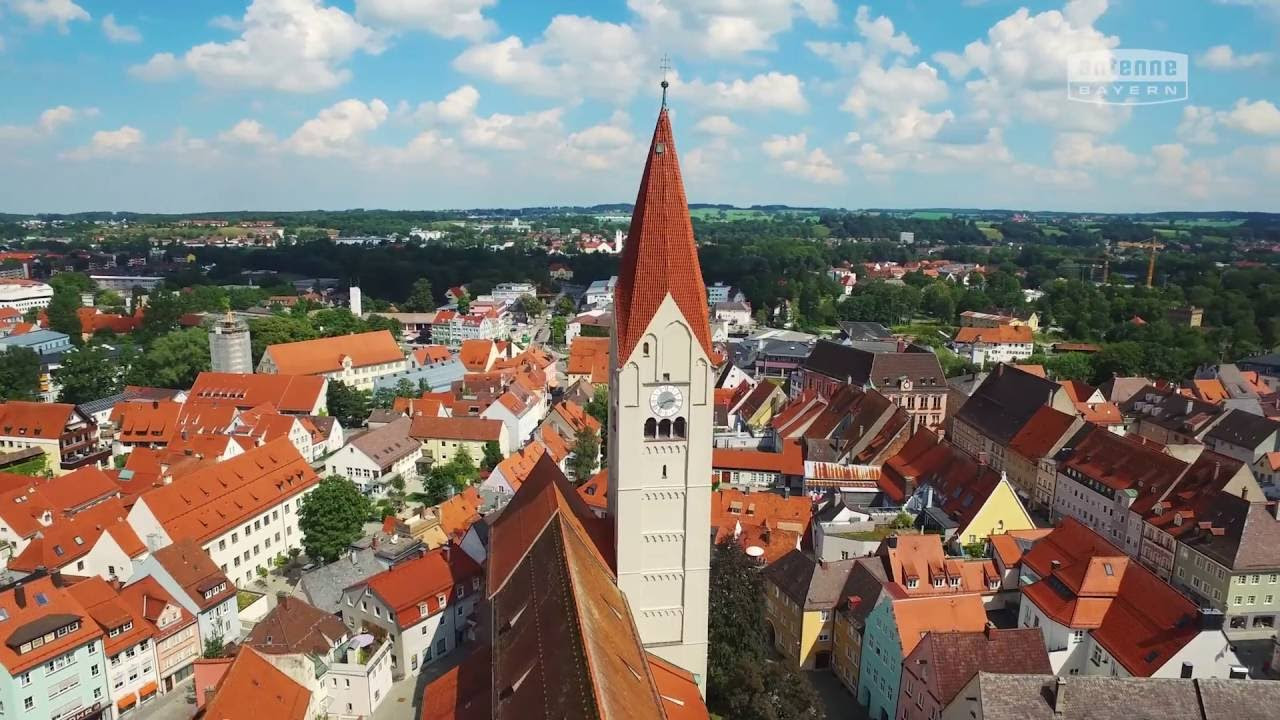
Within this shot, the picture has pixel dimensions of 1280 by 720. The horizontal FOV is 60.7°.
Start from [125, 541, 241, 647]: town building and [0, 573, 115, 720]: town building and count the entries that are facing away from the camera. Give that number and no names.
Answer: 0

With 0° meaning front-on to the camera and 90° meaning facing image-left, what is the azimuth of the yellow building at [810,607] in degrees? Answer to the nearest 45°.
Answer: approximately 45°

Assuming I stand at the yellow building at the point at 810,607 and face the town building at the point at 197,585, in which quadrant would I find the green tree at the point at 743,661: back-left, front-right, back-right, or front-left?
front-left

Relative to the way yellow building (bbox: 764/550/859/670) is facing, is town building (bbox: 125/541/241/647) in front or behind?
in front

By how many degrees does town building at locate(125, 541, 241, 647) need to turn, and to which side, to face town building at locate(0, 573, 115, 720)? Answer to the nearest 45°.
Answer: approximately 90° to its right

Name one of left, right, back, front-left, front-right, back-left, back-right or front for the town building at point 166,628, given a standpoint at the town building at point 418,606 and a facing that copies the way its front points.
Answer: back-right

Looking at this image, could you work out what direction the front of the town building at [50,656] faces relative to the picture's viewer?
facing the viewer and to the right of the viewer
